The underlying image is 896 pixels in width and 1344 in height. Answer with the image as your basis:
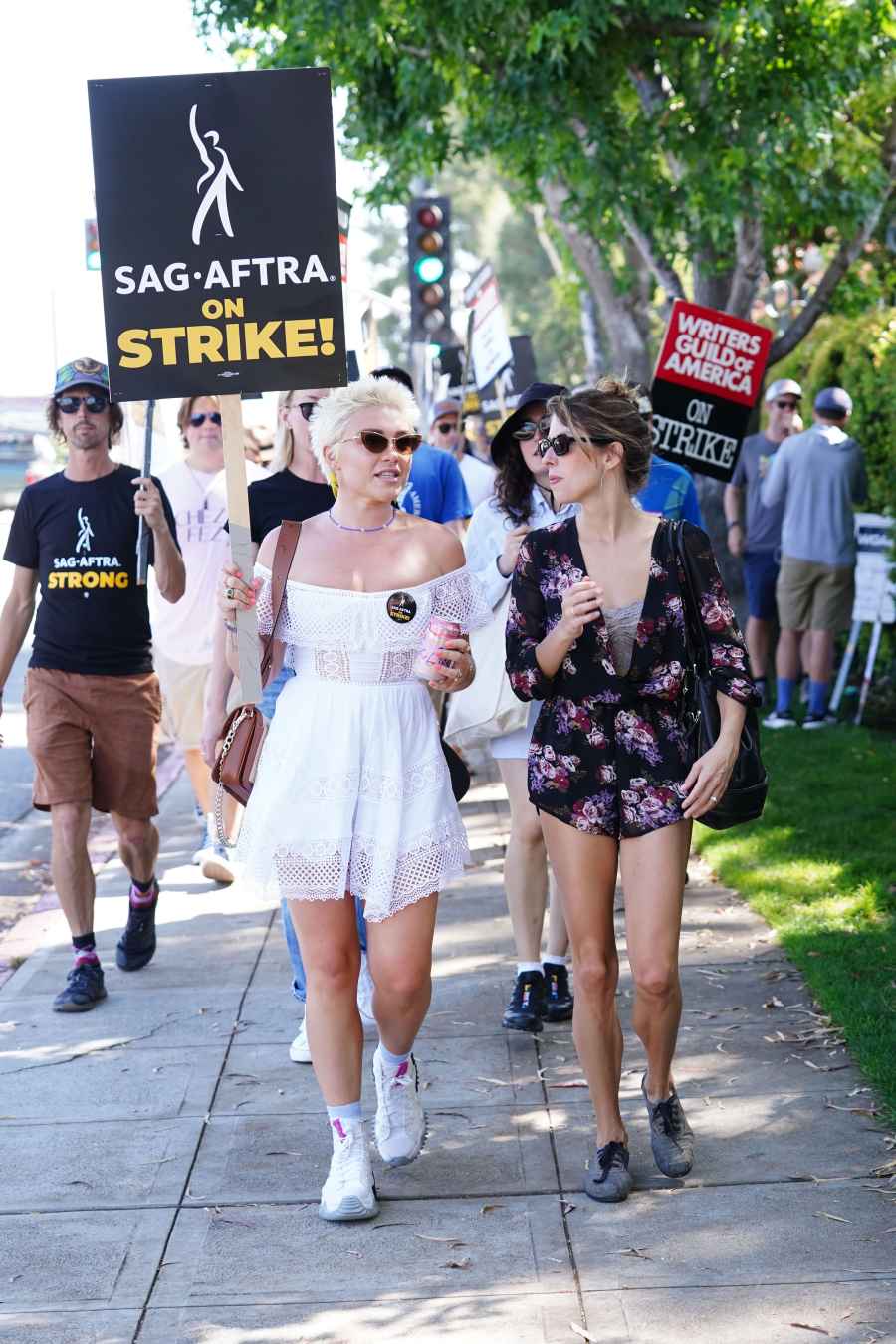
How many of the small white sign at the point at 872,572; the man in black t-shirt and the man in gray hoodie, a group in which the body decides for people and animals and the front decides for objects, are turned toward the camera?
2

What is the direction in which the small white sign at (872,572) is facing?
toward the camera

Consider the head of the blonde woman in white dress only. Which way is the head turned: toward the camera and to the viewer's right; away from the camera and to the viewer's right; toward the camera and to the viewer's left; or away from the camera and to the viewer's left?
toward the camera and to the viewer's right

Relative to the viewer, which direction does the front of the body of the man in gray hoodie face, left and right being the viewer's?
facing away from the viewer

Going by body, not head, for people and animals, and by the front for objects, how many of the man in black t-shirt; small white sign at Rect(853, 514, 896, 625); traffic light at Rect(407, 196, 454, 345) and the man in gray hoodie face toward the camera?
3

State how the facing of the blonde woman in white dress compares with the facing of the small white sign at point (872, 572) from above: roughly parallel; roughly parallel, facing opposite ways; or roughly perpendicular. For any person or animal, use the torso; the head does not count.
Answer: roughly parallel

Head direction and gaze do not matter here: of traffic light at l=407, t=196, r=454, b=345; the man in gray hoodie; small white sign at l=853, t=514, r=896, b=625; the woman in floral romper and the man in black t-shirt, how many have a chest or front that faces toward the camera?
4

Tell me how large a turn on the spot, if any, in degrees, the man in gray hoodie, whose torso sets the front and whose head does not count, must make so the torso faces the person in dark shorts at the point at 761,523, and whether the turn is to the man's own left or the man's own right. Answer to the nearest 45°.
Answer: approximately 45° to the man's own left

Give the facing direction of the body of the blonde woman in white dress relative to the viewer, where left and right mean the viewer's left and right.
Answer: facing the viewer

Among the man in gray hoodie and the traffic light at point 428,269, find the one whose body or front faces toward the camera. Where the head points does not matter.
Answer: the traffic light

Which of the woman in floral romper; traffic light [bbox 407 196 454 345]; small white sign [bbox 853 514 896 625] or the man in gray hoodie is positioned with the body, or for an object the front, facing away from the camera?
the man in gray hoodie

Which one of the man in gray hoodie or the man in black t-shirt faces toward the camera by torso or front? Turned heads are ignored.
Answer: the man in black t-shirt

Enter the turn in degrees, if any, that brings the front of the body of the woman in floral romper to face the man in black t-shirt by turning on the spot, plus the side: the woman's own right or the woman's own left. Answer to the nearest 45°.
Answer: approximately 135° to the woman's own right

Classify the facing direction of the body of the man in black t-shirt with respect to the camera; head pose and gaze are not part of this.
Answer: toward the camera

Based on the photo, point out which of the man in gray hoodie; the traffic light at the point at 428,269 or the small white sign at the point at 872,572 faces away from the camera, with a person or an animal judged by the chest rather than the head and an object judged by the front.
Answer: the man in gray hoodie

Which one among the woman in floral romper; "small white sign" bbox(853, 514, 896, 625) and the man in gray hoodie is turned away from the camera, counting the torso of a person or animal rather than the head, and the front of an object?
the man in gray hoodie

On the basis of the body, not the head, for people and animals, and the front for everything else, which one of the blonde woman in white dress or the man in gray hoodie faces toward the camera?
the blonde woman in white dress

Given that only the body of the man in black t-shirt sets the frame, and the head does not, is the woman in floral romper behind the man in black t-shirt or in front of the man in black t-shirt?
in front
